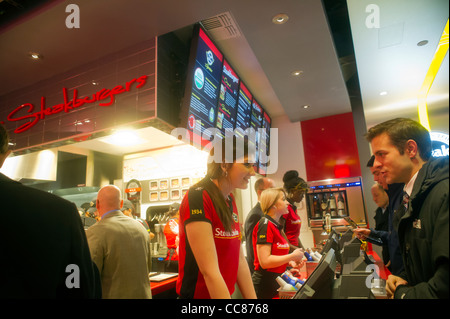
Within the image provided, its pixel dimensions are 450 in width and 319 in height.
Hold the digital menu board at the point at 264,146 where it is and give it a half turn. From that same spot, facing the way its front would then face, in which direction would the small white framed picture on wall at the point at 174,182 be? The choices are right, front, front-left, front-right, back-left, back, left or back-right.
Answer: front-left

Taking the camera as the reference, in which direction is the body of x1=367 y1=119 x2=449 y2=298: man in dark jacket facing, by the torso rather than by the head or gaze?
to the viewer's left

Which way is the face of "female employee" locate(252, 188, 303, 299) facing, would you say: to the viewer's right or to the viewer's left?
to the viewer's right

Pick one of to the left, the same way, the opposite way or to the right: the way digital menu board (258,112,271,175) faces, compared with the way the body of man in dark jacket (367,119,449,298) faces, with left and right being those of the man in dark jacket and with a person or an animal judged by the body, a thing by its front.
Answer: the opposite way

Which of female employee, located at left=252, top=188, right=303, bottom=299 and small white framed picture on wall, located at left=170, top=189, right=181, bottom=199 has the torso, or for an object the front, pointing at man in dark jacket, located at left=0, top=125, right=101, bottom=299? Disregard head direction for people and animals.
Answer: the small white framed picture on wall

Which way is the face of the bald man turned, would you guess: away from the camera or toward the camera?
away from the camera

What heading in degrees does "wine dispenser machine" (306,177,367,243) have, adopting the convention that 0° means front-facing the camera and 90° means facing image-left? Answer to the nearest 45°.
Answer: approximately 0°

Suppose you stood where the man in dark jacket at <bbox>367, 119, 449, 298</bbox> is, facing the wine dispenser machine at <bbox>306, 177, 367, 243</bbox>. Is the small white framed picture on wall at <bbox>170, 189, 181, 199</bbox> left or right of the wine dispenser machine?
left

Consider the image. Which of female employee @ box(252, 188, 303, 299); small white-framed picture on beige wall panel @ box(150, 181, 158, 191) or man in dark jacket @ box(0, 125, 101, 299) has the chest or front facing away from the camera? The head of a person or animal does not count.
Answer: the man in dark jacket

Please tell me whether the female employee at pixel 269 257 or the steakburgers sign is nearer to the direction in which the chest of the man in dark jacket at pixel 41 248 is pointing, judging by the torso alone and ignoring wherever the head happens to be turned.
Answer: the steakburgers sign

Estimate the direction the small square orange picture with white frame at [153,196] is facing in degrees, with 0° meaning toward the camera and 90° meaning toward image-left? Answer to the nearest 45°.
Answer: approximately 0°

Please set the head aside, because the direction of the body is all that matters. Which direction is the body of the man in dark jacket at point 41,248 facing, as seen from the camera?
away from the camera

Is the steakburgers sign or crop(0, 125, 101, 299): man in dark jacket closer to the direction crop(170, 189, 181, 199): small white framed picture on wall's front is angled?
the man in dark jacket
